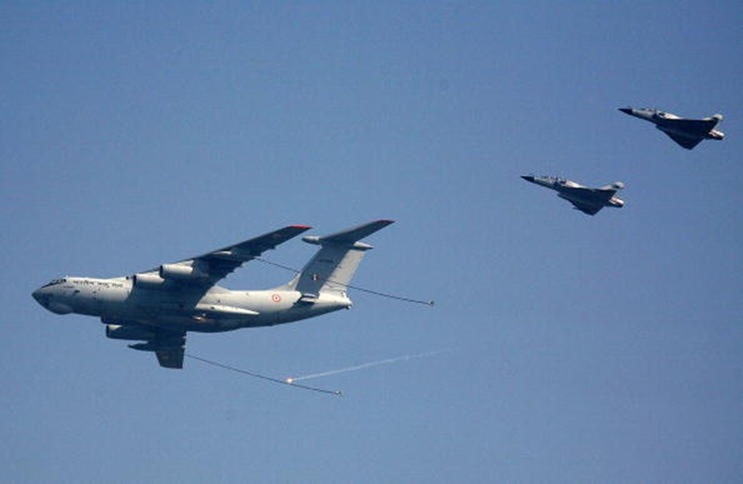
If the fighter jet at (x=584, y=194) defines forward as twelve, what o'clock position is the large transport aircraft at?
The large transport aircraft is roughly at 11 o'clock from the fighter jet.

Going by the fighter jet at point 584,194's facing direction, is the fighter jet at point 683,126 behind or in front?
behind

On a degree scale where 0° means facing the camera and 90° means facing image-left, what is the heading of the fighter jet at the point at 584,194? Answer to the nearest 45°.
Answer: approximately 90°

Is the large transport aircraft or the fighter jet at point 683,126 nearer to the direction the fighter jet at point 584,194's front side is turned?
the large transport aircraft
